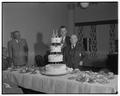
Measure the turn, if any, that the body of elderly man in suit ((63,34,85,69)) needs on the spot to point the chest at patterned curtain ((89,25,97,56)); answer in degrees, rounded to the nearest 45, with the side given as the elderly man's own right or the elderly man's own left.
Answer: approximately 180°

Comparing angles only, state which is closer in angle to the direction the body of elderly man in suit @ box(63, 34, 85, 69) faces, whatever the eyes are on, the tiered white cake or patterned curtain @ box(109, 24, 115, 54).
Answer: the tiered white cake

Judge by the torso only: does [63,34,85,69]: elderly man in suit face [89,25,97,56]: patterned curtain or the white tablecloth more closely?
the white tablecloth

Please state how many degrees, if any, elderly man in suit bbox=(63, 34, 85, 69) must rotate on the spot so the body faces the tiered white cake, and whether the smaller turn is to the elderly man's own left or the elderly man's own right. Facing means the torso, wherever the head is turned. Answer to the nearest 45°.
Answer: approximately 45° to the elderly man's own right

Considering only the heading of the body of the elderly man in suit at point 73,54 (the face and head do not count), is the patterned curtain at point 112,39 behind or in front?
behind

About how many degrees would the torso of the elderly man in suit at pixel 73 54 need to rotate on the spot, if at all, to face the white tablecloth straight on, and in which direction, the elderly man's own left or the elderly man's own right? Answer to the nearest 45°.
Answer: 0° — they already face it

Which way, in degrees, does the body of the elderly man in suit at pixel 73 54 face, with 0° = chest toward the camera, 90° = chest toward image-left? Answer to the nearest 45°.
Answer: approximately 0°
